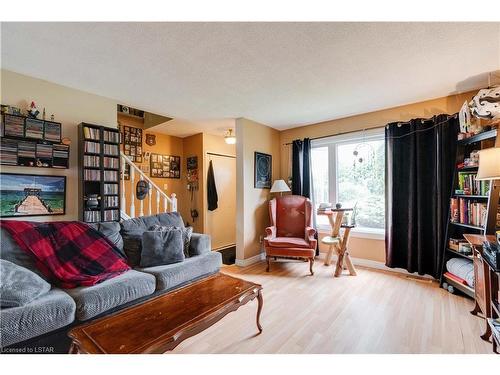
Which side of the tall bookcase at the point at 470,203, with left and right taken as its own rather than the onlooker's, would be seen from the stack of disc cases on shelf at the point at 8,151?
front

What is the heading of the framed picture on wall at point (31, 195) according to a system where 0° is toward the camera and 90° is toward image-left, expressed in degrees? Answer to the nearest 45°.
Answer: approximately 315°

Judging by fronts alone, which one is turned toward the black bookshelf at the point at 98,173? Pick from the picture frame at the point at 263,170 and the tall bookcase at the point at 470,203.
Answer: the tall bookcase

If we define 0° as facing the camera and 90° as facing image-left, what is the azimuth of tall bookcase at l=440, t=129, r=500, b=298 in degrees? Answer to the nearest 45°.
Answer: approximately 45°

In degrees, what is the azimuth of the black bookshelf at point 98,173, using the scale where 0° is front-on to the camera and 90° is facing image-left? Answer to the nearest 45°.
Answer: approximately 315°

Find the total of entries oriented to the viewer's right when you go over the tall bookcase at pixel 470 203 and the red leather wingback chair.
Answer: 0

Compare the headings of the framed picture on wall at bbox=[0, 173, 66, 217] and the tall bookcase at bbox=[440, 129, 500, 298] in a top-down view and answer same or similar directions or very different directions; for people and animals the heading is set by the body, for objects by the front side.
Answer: very different directions

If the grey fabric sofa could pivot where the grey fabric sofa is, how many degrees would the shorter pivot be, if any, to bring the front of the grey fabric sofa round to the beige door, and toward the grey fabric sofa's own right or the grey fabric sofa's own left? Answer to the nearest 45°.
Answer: approximately 90° to the grey fabric sofa's own left

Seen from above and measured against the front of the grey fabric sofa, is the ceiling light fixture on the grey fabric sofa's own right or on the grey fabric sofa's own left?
on the grey fabric sofa's own left

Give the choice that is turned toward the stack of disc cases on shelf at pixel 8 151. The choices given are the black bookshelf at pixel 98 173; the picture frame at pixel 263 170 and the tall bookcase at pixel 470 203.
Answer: the tall bookcase

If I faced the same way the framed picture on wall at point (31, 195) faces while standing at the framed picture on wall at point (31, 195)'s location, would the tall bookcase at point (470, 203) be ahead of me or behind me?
ahead

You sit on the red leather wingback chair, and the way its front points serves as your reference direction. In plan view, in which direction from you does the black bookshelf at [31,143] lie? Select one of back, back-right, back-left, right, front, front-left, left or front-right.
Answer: front-right

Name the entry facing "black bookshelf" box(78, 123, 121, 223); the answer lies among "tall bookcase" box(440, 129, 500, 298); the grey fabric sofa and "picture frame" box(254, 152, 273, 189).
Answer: the tall bookcase

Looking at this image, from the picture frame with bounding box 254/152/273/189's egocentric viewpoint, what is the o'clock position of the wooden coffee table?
The wooden coffee table is roughly at 2 o'clock from the picture frame.
